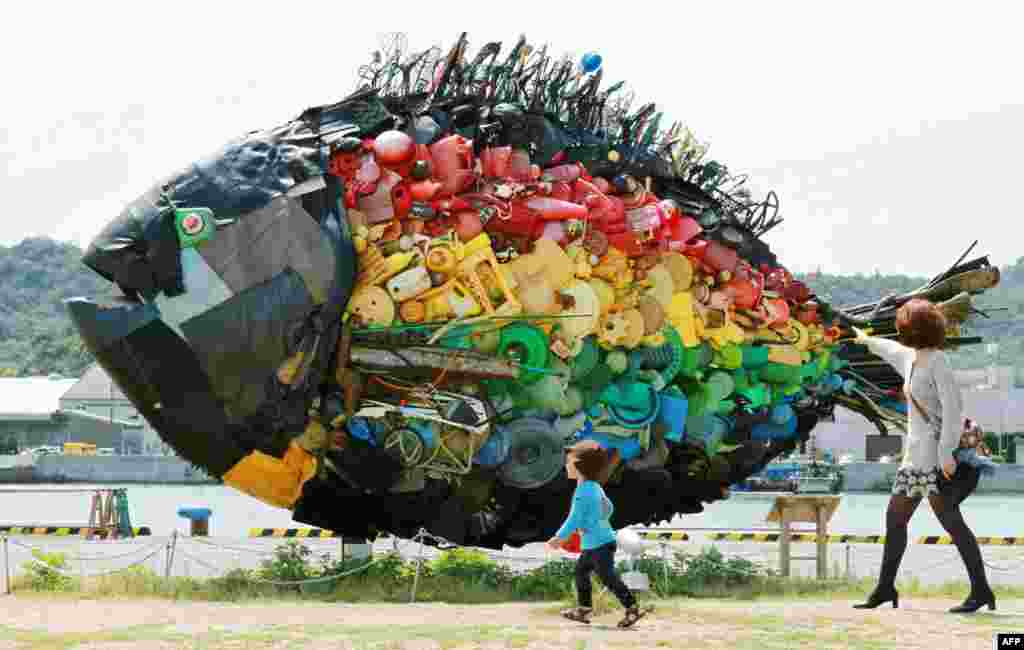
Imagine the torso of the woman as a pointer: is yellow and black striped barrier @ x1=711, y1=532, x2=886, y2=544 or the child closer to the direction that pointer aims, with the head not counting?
the child

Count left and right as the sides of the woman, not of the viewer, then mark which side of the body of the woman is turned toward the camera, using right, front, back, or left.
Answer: left

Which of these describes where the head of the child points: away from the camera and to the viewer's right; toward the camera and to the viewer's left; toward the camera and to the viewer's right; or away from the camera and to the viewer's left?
away from the camera and to the viewer's left

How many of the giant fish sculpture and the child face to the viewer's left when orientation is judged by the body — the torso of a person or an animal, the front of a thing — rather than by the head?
2

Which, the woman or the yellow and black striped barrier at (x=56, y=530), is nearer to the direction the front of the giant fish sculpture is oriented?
the yellow and black striped barrier

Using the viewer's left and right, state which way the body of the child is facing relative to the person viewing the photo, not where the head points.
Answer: facing to the left of the viewer

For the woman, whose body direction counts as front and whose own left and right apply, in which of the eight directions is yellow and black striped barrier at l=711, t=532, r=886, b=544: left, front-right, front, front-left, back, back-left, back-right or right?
right

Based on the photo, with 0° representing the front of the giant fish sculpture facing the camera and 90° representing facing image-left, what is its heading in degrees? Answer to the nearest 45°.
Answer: approximately 90°

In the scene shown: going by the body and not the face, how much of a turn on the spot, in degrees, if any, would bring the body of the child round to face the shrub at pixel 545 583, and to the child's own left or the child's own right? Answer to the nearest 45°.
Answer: approximately 90° to the child's own right

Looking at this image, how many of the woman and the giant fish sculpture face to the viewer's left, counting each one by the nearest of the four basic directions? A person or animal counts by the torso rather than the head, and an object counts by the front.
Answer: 2
